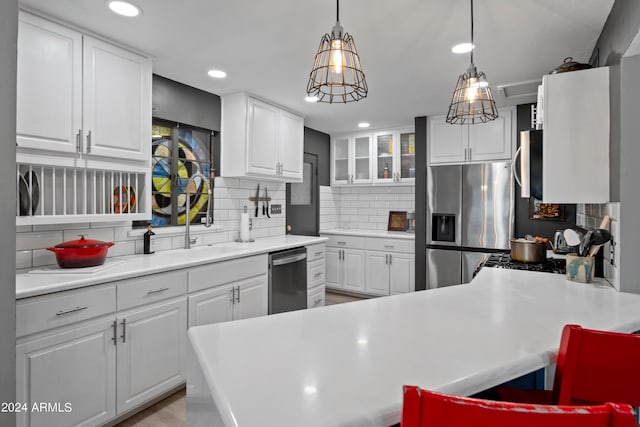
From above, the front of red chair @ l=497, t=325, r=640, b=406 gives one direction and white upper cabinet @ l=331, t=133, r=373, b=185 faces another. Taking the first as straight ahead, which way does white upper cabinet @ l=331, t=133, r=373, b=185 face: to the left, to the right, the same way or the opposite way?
the opposite way

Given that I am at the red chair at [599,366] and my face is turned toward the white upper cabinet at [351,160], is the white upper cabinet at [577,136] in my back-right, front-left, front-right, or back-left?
front-right

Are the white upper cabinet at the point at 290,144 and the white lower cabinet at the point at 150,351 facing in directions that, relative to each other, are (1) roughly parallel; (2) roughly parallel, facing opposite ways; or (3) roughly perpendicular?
roughly parallel

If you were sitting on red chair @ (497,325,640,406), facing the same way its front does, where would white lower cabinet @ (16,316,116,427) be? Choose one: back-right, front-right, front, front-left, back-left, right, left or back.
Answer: front-left

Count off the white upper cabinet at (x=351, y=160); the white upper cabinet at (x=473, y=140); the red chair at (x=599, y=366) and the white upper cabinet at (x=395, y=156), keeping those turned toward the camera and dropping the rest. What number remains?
3

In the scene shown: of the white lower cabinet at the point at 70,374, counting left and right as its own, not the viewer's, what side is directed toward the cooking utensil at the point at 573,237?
front

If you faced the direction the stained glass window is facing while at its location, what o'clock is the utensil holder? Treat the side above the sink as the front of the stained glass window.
The utensil holder is roughly at 12 o'clock from the stained glass window.

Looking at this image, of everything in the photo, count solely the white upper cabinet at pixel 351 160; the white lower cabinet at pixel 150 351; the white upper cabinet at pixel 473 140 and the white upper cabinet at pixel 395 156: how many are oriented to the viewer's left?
0

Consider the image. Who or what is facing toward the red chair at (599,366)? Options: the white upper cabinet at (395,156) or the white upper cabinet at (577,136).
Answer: the white upper cabinet at (395,156)

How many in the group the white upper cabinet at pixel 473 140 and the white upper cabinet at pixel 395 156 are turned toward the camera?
2

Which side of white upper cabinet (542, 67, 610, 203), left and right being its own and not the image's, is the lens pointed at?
left

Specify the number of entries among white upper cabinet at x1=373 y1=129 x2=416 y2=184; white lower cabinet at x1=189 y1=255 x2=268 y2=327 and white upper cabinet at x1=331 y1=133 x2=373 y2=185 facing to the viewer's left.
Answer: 0

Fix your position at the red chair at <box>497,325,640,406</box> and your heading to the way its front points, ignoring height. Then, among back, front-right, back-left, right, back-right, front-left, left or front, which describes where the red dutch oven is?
front-left

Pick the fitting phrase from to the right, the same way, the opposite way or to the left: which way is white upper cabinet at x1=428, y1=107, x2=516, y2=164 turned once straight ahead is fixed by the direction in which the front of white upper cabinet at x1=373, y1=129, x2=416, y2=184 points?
the same way

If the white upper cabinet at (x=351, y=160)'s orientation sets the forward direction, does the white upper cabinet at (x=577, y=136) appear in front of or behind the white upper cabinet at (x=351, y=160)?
in front

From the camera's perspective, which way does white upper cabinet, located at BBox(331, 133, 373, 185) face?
toward the camera

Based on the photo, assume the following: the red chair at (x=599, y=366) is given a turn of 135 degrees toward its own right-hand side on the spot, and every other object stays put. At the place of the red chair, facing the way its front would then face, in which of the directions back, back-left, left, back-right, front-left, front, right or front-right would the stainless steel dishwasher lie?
back-left
